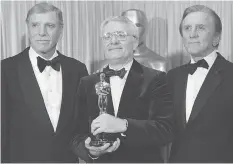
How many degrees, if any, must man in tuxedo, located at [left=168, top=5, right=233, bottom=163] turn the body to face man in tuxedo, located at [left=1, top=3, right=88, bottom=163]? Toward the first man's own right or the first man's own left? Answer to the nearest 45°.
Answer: approximately 45° to the first man's own right

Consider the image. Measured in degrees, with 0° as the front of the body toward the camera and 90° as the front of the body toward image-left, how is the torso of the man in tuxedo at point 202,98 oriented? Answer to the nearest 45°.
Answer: approximately 45°
